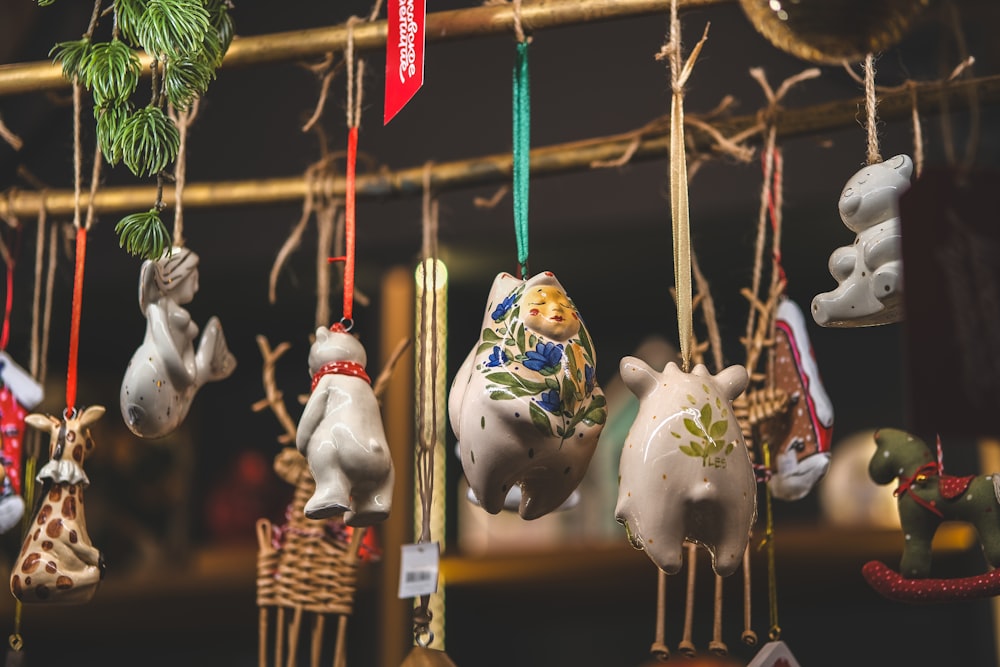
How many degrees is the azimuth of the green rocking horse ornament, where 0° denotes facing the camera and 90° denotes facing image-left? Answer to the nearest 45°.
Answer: approximately 90°

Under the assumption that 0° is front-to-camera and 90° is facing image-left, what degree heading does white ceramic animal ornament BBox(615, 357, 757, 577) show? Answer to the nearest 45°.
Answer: approximately 180°

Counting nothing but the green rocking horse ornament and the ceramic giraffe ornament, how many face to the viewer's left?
1

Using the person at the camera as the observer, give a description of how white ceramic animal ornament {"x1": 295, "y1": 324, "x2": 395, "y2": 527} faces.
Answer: facing away from the viewer and to the left of the viewer
